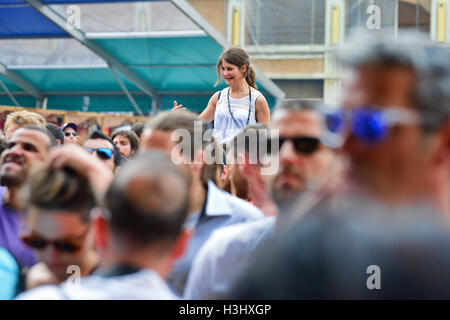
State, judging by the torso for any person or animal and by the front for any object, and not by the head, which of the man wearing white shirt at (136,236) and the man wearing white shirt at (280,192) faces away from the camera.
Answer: the man wearing white shirt at (136,236)

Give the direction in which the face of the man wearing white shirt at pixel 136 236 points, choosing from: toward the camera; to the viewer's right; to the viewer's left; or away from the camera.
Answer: away from the camera

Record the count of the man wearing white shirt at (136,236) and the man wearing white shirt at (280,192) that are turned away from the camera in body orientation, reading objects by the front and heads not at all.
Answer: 1

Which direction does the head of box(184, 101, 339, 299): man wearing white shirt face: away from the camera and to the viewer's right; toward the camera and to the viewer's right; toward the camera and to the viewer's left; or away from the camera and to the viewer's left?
toward the camera and to the viewer's left

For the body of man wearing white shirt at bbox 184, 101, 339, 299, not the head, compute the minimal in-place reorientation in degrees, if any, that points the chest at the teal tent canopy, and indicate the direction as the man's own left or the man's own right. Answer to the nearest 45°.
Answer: approximately 135° to the man's own right

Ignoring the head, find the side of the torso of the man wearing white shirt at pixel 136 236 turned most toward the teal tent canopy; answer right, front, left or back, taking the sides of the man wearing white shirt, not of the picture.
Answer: front

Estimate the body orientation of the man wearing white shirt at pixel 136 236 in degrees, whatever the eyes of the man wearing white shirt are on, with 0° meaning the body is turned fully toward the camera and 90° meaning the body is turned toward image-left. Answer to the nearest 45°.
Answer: approximately 180°
